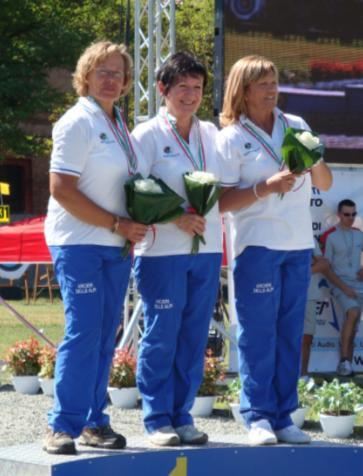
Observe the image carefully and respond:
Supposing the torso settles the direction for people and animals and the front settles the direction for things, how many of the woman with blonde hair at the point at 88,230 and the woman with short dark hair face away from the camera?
0

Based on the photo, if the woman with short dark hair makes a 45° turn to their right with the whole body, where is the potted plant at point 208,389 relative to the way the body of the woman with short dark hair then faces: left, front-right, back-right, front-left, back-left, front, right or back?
back

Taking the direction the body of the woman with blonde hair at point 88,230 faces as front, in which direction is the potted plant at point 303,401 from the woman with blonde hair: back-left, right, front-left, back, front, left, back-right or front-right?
left

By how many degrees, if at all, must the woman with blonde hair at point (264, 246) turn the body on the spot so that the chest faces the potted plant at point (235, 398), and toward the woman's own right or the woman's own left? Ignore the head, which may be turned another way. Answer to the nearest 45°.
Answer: approximately 135° to the woman's own left

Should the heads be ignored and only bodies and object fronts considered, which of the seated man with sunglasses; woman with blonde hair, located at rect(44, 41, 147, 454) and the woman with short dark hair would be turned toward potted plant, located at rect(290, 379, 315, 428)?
the seated man with sunglasses

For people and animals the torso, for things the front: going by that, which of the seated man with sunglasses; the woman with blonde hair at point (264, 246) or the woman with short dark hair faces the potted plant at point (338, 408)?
the seated man with sunglasses

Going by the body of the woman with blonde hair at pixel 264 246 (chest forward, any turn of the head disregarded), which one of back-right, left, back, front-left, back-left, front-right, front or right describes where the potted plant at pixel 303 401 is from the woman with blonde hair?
back-left

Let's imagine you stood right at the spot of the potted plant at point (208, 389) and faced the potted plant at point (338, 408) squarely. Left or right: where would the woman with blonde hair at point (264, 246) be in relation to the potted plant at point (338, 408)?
right

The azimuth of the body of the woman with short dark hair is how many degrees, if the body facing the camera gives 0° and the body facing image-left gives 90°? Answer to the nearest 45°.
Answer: approximately 315°

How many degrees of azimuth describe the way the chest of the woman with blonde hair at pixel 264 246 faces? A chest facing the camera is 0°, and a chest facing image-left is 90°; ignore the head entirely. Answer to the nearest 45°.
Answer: approximately 315°

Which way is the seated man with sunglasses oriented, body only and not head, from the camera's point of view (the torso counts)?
toward the camera

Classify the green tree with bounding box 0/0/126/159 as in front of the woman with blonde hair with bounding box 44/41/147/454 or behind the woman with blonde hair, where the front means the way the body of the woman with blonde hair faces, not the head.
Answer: behind

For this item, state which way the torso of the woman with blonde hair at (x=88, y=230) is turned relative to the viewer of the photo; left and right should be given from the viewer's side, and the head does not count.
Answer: facing the viewer and to the right of the viewer

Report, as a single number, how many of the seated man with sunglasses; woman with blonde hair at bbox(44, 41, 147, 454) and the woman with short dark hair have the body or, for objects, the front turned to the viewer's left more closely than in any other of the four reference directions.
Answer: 0

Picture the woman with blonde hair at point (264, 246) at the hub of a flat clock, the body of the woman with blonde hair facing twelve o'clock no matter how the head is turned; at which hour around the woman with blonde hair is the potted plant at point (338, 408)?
The potted plant is roughly at 8 o'clock from the woman with blonde hair.

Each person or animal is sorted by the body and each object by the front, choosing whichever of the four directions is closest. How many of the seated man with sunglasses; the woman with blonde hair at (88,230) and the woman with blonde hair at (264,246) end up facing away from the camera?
0
